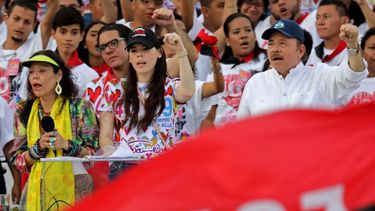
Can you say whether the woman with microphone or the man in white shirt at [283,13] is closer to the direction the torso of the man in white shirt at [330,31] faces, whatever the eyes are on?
the woman with microphone

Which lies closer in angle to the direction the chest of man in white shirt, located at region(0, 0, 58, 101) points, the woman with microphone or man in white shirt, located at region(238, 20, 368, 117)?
the woman with microphone

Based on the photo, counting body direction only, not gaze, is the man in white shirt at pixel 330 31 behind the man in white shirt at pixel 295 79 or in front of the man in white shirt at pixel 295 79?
behind

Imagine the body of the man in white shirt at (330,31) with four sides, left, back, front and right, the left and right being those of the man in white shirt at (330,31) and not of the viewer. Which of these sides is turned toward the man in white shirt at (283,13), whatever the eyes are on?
right

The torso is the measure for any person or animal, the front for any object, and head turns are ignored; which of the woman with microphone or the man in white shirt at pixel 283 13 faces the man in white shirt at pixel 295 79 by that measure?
the man in white shirt at pixel 283 13

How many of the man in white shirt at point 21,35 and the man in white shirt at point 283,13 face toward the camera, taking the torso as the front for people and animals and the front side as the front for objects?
2

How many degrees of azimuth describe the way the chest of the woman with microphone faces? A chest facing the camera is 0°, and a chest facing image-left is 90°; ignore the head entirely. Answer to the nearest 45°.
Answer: approximately 45°

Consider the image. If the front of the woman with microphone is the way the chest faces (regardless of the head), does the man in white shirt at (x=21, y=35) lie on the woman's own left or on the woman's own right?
on the woman's own right
